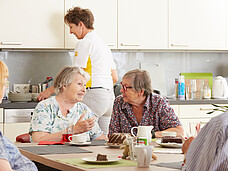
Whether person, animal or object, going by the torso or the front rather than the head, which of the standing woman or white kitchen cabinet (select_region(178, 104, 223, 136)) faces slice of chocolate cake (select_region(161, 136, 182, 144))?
the white kitchen cabinet

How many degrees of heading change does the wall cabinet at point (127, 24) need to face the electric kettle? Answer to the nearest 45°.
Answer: approximately 90° to its left

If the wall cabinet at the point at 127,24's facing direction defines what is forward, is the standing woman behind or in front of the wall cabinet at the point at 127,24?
in front

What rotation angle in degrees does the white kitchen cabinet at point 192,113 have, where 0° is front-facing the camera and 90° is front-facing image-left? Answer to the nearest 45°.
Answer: approximately 0°

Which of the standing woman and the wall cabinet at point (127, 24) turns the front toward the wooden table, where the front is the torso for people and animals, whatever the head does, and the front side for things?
the wall cabinet

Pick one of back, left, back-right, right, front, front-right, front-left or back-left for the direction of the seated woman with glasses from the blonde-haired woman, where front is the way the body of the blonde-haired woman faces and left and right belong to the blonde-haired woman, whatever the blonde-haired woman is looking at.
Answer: front-left

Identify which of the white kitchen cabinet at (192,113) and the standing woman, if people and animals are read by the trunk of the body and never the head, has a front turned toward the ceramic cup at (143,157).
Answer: the white kitchen cabinet

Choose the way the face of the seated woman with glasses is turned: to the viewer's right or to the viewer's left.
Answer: to the viewer's left

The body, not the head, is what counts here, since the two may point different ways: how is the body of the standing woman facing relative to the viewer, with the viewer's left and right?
facing away from the viewer and to the left of the viewer

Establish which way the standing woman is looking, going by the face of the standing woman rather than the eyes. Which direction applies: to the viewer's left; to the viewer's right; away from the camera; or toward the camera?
to the viewer's left

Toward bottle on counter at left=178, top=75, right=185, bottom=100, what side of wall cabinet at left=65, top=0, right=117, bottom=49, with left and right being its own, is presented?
left

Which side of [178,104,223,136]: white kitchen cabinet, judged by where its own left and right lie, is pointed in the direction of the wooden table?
front

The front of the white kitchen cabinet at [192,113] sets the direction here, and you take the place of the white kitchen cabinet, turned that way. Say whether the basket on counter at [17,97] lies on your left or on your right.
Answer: on your right
